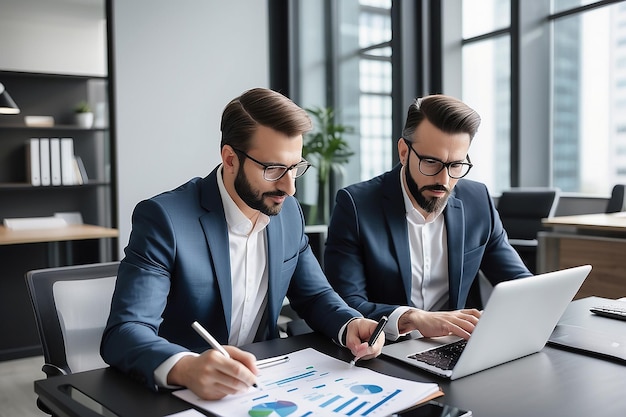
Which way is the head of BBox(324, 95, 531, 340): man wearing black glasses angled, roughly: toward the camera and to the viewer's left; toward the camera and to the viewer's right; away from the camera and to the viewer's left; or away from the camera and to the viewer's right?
toward the camera and to the viewer's right

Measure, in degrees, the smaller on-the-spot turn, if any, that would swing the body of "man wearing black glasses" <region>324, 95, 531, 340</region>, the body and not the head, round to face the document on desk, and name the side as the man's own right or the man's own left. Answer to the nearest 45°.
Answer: approximately 45° to the man's own right

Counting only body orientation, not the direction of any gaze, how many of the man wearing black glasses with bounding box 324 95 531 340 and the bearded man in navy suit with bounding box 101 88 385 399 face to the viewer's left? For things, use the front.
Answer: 0

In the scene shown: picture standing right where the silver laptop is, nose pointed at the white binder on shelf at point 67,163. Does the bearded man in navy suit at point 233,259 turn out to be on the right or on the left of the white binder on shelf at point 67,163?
left

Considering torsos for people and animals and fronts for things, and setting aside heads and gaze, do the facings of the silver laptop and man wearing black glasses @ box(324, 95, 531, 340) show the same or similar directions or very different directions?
very different directions

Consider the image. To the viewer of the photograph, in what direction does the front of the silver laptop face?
facing away from the viewer and to the left of the viewer

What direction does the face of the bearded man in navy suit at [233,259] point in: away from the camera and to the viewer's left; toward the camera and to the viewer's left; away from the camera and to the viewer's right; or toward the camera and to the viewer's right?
toward the camera and to the viewer's right

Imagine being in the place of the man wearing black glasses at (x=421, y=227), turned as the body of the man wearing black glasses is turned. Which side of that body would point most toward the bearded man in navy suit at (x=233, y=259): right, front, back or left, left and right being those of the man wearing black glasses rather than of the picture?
right

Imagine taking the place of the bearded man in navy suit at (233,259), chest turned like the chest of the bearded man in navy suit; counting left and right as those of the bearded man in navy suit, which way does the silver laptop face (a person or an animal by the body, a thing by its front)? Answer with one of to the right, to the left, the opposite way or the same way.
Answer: the opposite way

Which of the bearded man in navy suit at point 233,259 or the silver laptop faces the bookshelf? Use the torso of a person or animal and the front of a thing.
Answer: the silver laptop

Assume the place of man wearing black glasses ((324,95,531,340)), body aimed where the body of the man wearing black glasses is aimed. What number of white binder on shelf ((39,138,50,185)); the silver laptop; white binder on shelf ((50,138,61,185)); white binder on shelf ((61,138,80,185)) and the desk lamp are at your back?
4

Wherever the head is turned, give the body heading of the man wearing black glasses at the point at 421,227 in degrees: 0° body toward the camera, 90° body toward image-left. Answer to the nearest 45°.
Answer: approximately 315°

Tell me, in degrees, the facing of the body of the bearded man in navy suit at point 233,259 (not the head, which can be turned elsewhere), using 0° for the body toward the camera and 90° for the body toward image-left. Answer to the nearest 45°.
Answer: approximately 315°
